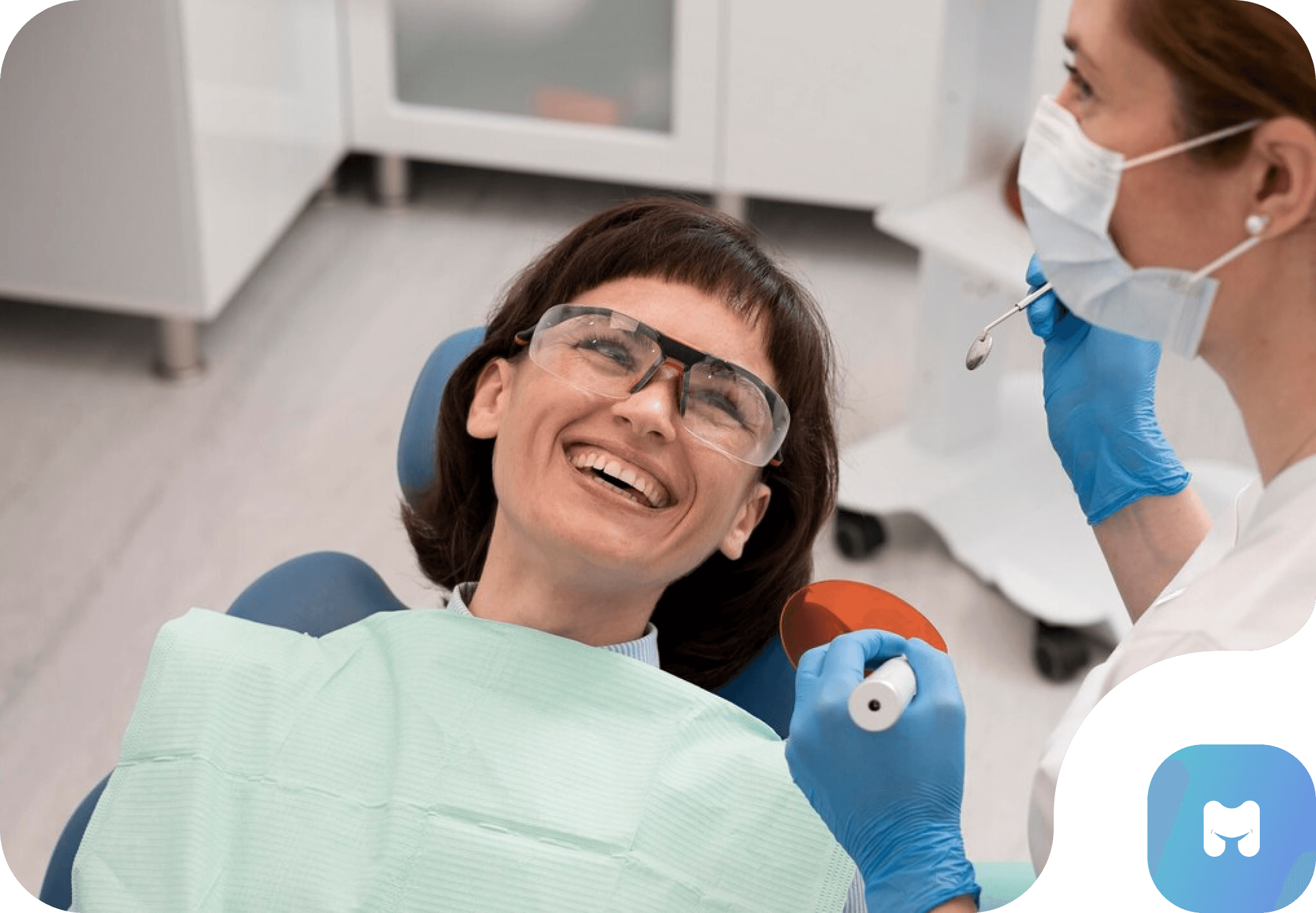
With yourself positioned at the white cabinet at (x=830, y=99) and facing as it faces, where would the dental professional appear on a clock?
The dental professional is roughly at 12 o'clock from the white cabinet.

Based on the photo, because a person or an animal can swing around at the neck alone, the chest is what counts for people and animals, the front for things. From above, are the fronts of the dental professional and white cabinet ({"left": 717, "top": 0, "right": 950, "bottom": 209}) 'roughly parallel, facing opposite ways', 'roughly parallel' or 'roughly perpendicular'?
roughly perpendicular

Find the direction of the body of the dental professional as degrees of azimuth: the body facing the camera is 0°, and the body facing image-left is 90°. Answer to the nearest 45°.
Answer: approximately 90°

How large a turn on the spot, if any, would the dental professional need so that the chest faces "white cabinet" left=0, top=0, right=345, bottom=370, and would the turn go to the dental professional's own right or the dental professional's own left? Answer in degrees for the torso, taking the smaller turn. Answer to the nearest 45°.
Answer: approximately 45° to the dental professional's own right

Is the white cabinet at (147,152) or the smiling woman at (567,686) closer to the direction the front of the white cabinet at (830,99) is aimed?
the smiling woman

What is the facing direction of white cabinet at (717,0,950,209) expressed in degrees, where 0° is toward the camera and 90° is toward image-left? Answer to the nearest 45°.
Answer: approximately 0°
